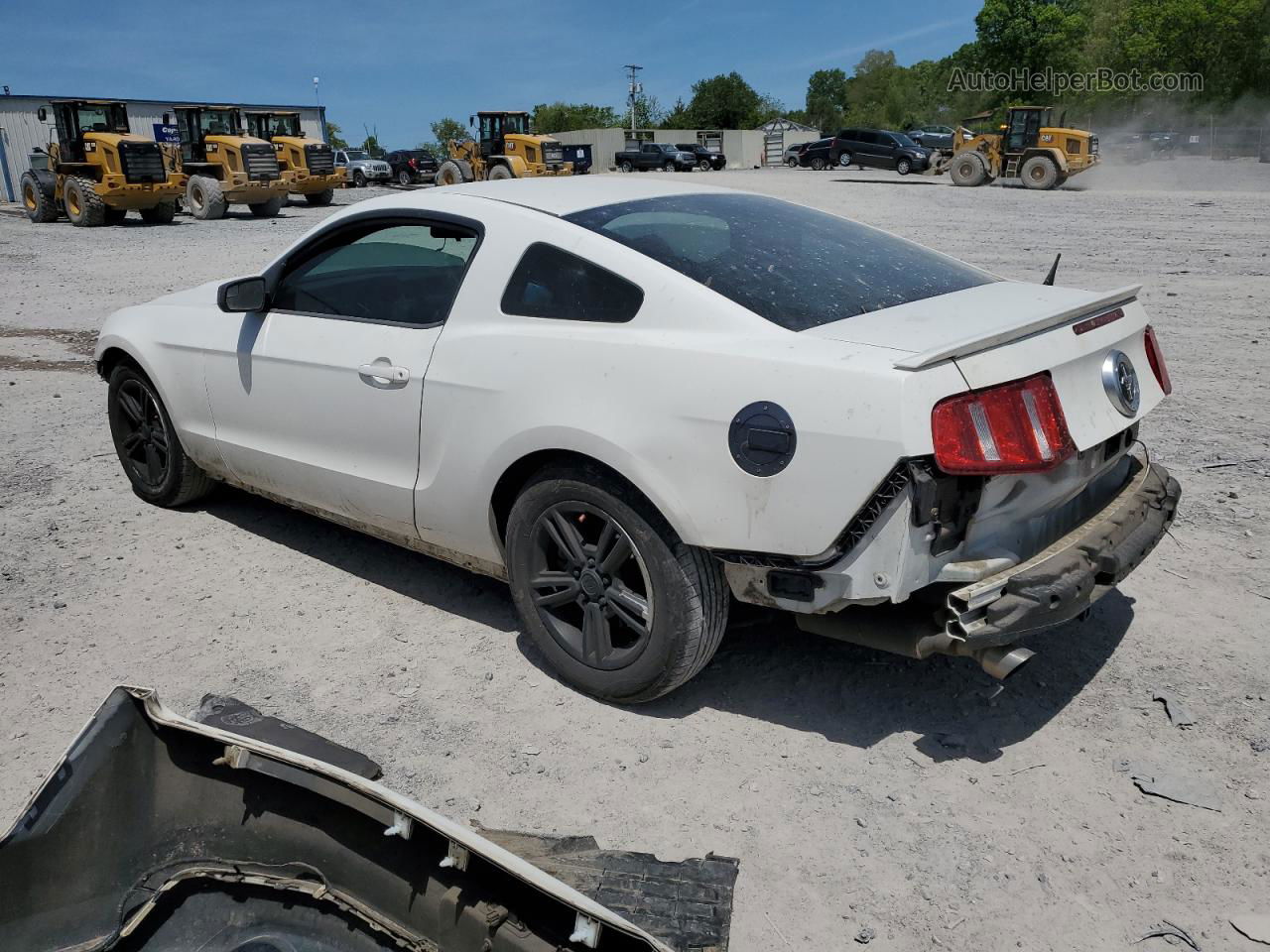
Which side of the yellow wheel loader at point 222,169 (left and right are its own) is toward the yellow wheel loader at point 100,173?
left

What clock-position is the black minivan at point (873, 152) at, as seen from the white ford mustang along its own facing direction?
The black minivan is roughly at 2 o'clock from the white ford mustang.

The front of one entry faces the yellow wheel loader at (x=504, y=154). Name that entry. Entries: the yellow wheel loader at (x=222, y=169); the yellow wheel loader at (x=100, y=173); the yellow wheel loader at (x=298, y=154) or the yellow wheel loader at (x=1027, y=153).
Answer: the yellow wheel loader at (x=1027, y=153)

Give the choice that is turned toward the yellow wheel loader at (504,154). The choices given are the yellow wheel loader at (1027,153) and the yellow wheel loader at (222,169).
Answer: the yellow wheel loader at (1027,153)

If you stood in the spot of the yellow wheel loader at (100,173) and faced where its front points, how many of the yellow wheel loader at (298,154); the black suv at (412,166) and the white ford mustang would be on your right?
2

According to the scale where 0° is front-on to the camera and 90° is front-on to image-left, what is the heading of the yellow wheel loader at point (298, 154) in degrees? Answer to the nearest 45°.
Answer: approximately 135°

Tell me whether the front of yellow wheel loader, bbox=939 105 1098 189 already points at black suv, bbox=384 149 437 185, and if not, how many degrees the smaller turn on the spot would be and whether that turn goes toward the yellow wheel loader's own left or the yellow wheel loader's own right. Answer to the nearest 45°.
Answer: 0° — it already faces it

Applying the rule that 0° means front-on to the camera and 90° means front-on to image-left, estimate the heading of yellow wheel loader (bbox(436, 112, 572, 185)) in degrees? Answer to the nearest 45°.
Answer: approximately 135°

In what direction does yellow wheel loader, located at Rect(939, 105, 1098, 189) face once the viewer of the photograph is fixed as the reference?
facing to the left of the viewer

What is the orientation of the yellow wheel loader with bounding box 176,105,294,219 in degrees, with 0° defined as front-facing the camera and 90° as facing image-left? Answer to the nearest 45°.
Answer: approximately 135°

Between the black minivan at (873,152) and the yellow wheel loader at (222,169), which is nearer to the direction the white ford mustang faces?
the yellow wheel loader

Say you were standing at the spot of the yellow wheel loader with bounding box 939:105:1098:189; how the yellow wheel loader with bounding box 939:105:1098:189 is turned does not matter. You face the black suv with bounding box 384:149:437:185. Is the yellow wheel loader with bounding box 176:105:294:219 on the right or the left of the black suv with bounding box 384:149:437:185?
left

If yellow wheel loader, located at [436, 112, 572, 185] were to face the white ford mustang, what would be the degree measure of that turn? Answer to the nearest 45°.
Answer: approximately 135° to its left
